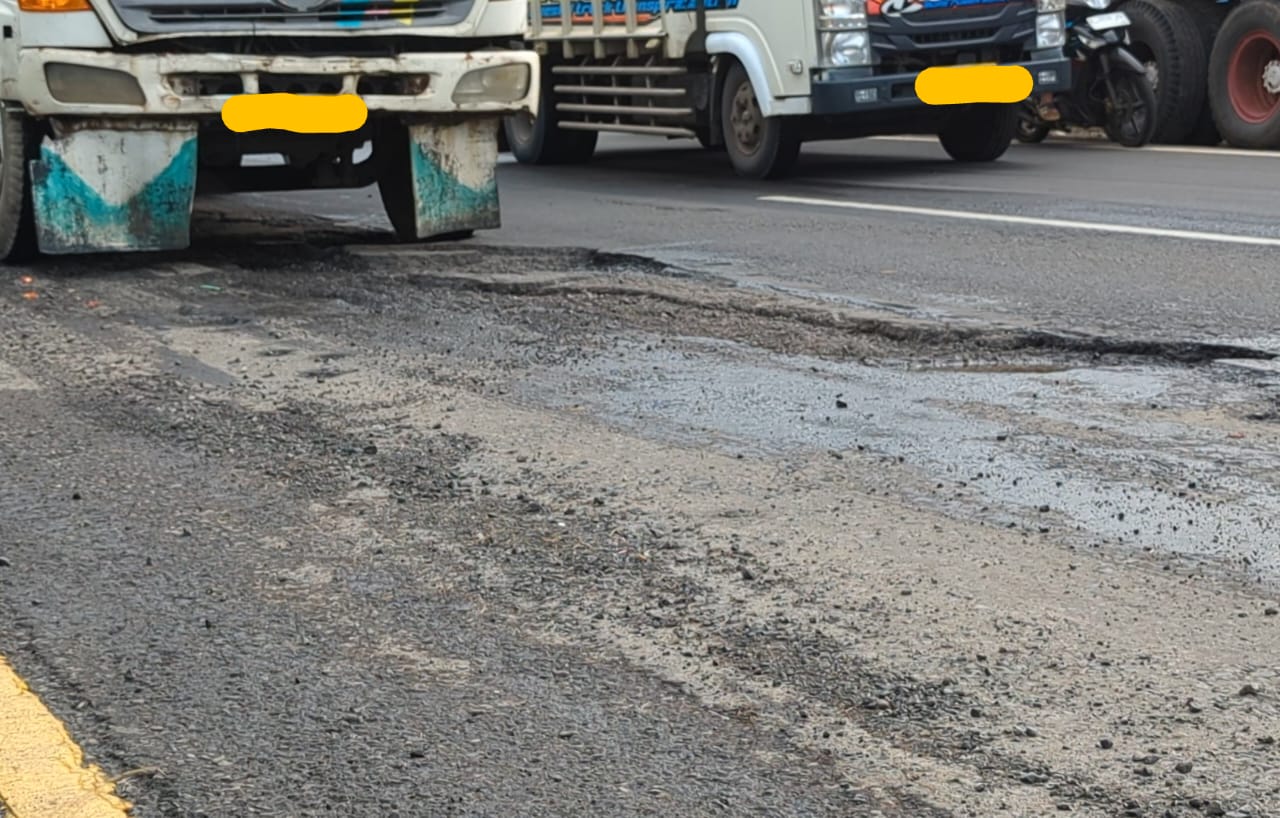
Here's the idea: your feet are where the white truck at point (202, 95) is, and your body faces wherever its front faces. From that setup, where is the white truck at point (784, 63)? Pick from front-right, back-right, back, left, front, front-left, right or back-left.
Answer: back-left

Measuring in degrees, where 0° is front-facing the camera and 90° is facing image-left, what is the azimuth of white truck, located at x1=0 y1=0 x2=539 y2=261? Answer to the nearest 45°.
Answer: approximately 0°

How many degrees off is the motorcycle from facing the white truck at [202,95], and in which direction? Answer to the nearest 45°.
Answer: approximately 90° to its right

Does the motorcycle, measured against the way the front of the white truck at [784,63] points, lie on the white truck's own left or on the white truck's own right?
on the white truck's own left

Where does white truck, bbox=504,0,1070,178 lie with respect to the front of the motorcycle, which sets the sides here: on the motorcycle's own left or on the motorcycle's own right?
on the motorcycle's own right

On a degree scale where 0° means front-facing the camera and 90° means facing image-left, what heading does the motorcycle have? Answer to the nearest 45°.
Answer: approximately 315°

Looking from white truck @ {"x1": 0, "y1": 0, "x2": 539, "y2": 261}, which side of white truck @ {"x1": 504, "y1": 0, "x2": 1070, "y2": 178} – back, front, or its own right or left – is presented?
right

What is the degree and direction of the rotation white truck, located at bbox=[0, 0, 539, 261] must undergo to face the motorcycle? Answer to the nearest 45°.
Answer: approximately 135° to its left

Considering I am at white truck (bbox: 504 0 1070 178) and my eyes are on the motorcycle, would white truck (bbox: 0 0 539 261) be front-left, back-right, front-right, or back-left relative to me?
back-right
